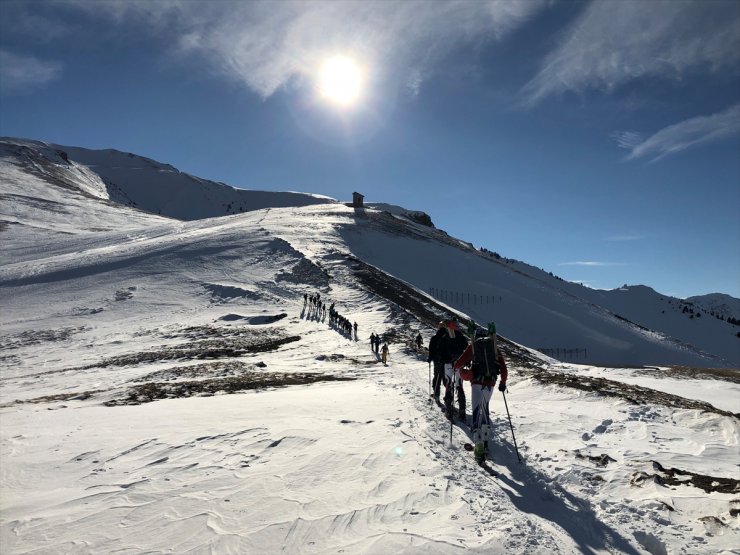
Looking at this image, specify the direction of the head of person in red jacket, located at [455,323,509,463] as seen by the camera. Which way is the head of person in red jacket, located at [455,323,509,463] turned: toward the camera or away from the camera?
away from the camera

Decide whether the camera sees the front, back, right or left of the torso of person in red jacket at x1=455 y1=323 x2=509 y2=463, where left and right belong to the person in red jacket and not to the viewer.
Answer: back

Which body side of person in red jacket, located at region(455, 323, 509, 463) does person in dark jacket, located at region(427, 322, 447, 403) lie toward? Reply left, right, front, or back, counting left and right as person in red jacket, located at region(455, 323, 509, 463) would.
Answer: front

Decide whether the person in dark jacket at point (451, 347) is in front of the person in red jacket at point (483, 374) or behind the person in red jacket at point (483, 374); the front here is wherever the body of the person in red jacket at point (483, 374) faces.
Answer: in front
